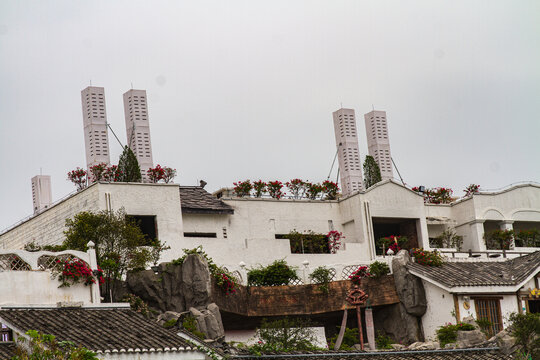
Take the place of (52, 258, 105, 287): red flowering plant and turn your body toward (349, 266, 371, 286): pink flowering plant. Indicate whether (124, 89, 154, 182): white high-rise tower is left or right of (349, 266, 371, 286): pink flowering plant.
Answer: left

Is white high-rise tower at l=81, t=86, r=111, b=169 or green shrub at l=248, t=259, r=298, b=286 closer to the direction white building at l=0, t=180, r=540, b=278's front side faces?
the green shrub

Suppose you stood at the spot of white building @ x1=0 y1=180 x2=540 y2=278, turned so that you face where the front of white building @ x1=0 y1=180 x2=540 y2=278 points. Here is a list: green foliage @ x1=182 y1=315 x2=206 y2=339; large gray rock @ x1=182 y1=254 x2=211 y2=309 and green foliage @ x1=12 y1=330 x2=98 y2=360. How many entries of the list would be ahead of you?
3

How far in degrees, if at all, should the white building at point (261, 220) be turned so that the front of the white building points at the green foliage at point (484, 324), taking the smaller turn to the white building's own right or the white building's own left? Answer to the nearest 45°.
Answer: approximately 45° to the white building's own left

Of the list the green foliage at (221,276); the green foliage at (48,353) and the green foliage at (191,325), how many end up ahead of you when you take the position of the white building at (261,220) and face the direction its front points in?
3

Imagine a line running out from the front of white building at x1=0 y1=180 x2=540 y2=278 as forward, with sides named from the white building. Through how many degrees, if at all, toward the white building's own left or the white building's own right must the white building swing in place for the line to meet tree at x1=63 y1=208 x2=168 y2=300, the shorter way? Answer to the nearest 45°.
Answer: approximately 45° to the white building's own right

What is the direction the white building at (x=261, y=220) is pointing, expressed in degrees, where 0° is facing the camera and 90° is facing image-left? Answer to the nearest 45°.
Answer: approximately 0°

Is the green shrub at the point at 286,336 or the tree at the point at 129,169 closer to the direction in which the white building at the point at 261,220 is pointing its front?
the green shrub

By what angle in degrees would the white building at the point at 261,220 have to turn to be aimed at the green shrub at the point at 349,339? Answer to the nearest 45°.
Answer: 0° — it already faces it

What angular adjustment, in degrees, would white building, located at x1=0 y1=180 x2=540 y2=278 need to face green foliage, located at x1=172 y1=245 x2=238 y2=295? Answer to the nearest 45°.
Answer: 0° — it already faces it

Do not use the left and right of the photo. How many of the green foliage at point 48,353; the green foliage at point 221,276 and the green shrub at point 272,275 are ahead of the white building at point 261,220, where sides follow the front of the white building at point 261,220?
3
